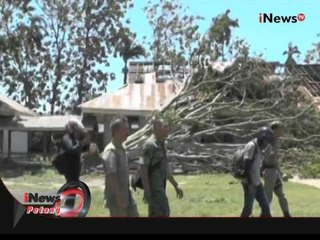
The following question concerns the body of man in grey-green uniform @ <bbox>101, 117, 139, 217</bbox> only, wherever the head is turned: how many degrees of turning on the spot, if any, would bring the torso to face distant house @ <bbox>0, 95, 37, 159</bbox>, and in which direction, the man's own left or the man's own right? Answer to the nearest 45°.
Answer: approximately 180°

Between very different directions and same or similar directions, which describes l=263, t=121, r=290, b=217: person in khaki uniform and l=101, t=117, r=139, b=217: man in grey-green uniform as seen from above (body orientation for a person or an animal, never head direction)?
same or similar directions
